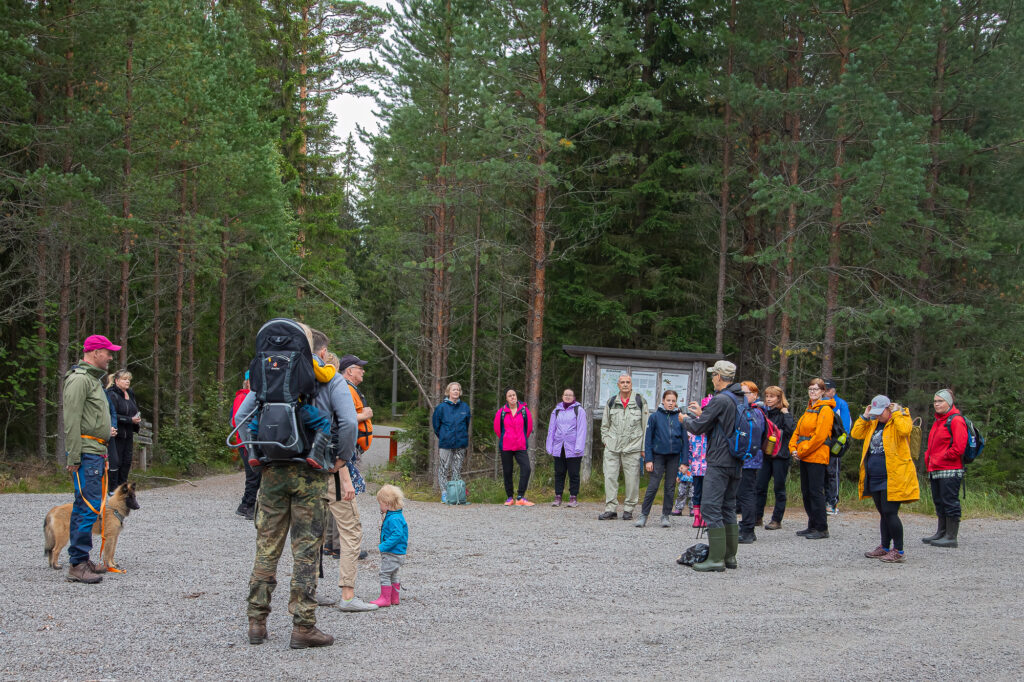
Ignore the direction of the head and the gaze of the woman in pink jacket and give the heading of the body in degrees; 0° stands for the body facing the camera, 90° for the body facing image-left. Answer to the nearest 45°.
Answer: approximately 0°

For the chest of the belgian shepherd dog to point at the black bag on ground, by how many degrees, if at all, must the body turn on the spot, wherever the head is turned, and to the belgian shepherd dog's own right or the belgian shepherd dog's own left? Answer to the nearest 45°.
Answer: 0° — it already faces it

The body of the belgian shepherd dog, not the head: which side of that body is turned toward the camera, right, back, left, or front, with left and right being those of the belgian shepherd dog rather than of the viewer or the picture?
right

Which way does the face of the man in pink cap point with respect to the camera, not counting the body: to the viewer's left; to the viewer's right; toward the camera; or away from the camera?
to the viewer's right

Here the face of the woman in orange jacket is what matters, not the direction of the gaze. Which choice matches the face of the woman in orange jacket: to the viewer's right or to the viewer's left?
to the viewer's left

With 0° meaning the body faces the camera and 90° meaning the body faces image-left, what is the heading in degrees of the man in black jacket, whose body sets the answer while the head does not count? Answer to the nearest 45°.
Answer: approximately 90°

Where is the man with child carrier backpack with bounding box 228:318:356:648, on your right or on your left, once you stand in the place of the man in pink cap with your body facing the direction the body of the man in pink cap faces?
on your right

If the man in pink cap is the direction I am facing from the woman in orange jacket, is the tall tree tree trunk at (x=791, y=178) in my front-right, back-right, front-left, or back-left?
back-right

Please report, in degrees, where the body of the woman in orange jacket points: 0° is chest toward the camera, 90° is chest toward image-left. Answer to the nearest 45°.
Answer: approximately 45°

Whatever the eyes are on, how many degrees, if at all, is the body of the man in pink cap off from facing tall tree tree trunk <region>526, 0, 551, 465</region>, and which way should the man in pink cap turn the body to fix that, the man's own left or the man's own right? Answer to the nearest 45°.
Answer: approximately 45° to the man's own left
